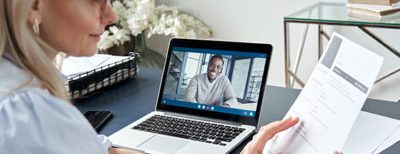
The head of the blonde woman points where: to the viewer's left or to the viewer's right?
to the viewer's right

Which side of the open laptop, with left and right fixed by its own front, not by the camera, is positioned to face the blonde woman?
front

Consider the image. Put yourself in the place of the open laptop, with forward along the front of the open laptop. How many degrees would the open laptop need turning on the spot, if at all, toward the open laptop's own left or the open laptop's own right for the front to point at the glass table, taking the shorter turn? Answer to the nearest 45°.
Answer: approximately 180°

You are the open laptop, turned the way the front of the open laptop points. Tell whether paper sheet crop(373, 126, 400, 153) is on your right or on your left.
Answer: on your left

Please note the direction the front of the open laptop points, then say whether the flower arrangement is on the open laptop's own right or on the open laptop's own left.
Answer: on the open laptop's own right

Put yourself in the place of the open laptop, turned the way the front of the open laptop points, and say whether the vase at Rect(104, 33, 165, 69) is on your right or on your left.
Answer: on your right

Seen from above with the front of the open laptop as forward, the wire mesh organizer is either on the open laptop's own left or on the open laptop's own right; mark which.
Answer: on the open laptop's own right

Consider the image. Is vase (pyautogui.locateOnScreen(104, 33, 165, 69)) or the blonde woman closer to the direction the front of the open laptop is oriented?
the blonde woman

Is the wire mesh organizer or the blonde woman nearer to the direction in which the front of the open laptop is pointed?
the blonde woman

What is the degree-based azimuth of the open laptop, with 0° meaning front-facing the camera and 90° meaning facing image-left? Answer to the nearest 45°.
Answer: approximately 45°
